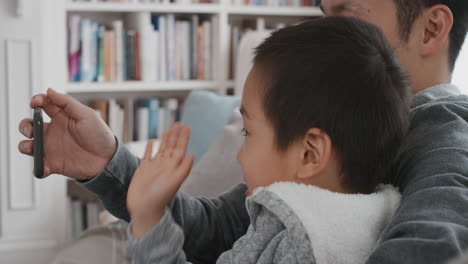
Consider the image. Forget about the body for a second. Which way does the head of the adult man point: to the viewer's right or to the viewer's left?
to the viewer's left

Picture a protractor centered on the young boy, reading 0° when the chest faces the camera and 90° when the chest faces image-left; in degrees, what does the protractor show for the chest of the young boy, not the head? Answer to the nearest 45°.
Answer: approximately 135°

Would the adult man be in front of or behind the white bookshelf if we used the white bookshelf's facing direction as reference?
in front

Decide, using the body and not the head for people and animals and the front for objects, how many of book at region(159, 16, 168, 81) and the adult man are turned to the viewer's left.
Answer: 1

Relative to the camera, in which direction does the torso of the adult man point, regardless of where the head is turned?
to the viewer's left

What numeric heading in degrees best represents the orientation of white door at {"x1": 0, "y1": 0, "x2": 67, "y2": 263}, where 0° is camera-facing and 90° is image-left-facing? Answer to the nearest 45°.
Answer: approximately 0°

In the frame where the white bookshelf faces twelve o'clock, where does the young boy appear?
The young boy is roughly at 12 o'clock from the white bookshelf.
